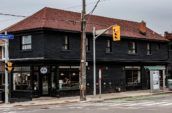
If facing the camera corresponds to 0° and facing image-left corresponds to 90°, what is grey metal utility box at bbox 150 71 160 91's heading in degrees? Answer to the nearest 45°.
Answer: approximately 0°
